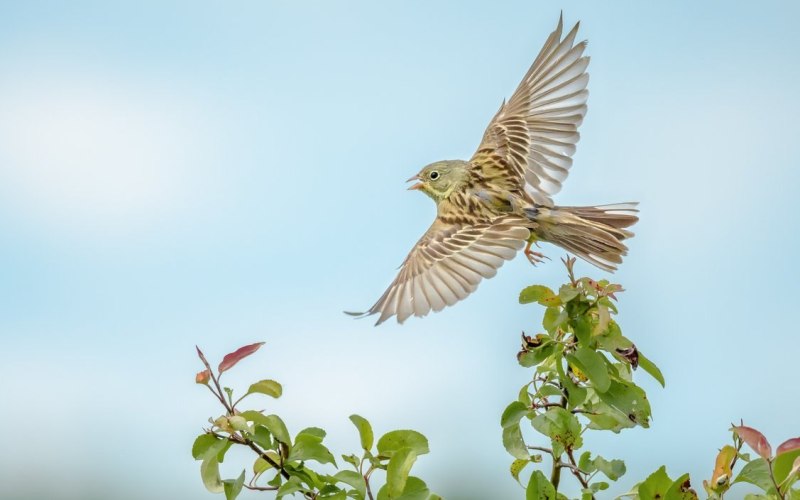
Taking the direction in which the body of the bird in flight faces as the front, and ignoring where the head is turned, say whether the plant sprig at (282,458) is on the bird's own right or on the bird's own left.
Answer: on the bird's own left

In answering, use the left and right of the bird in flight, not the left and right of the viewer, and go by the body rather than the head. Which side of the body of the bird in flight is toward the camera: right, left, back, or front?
left
